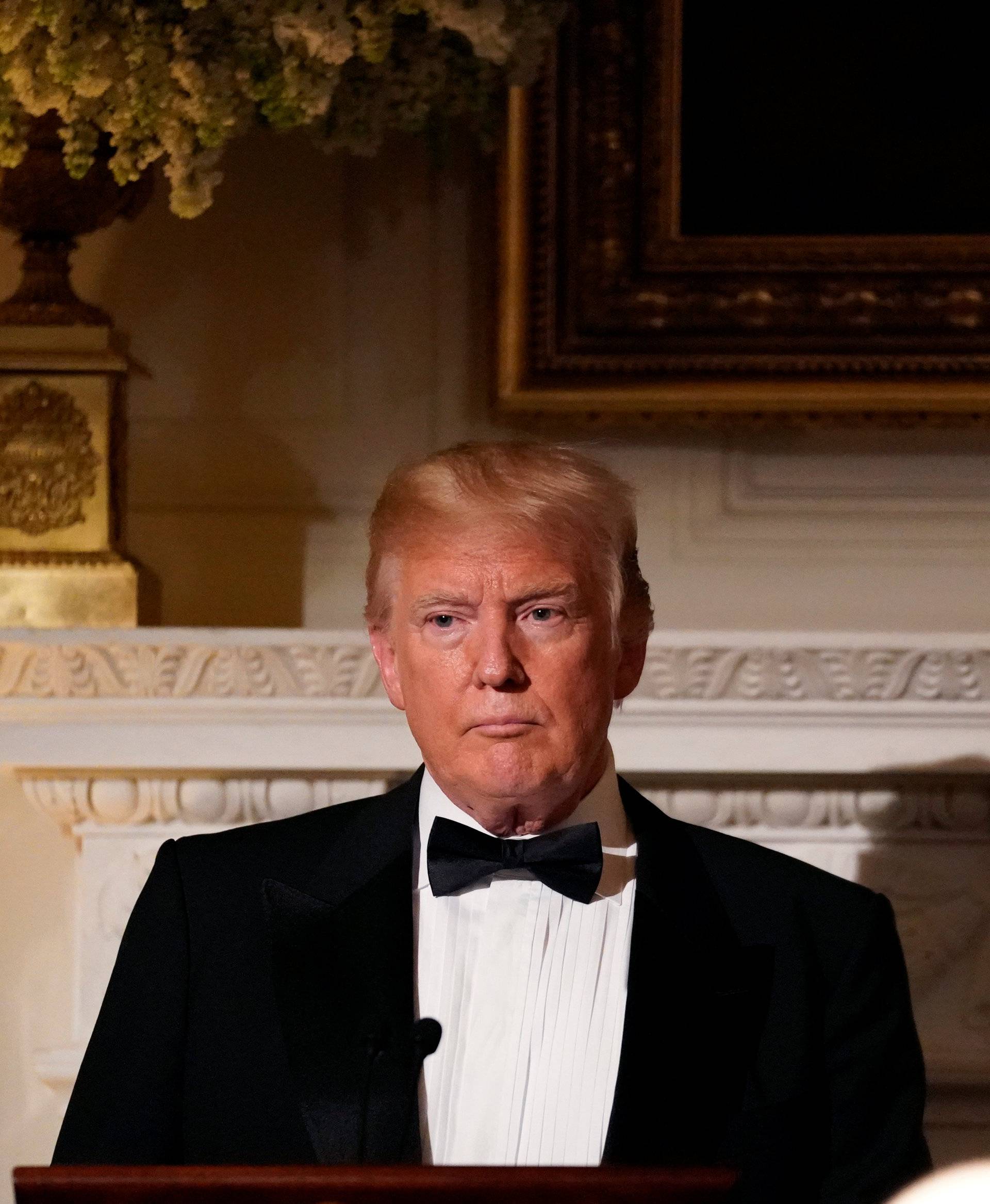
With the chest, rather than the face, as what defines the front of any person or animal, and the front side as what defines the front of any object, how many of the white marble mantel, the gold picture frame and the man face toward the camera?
3

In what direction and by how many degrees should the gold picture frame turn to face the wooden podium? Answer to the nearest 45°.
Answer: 0° — it already faces it

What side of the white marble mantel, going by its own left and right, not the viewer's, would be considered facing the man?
front

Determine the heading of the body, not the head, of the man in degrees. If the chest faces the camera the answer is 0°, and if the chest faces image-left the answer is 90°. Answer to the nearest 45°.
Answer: approximately 0°

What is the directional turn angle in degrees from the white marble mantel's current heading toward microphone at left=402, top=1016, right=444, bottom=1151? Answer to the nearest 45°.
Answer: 0° — it already faces it

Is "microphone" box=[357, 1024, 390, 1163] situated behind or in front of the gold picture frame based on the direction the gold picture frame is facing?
in front

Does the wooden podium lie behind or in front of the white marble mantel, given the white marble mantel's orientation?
in front

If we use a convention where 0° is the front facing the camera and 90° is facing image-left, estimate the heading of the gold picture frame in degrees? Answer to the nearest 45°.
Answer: approximately 0°
